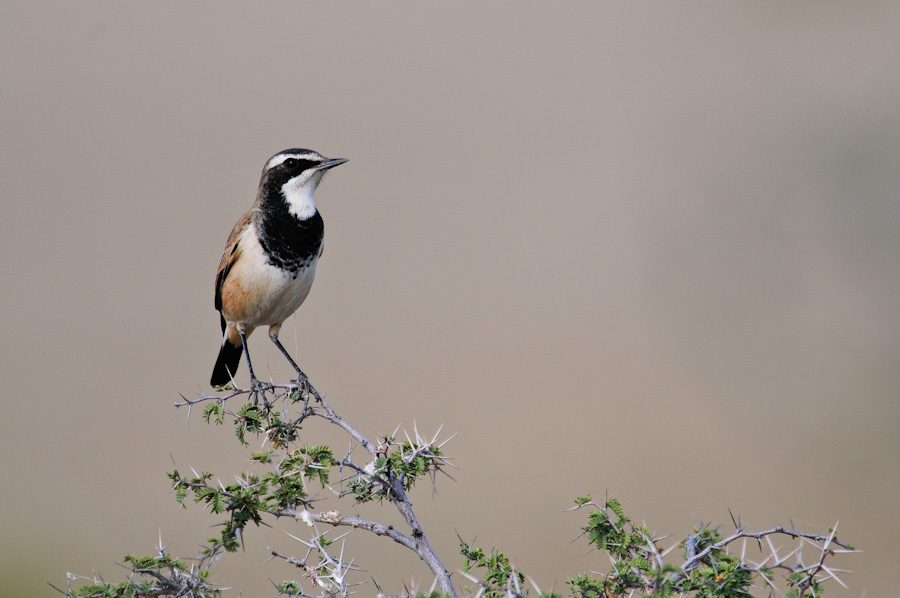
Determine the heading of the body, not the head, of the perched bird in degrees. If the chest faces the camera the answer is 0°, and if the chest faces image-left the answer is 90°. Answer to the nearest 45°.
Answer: approximately 315°
